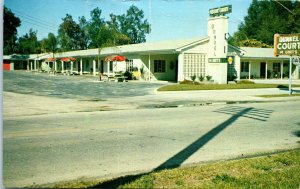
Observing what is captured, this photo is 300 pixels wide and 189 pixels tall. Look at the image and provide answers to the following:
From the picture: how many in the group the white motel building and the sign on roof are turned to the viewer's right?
0

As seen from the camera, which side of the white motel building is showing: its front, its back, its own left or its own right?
front

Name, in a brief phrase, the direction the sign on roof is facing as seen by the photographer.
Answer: facing the viewer and to the left of the viewer
